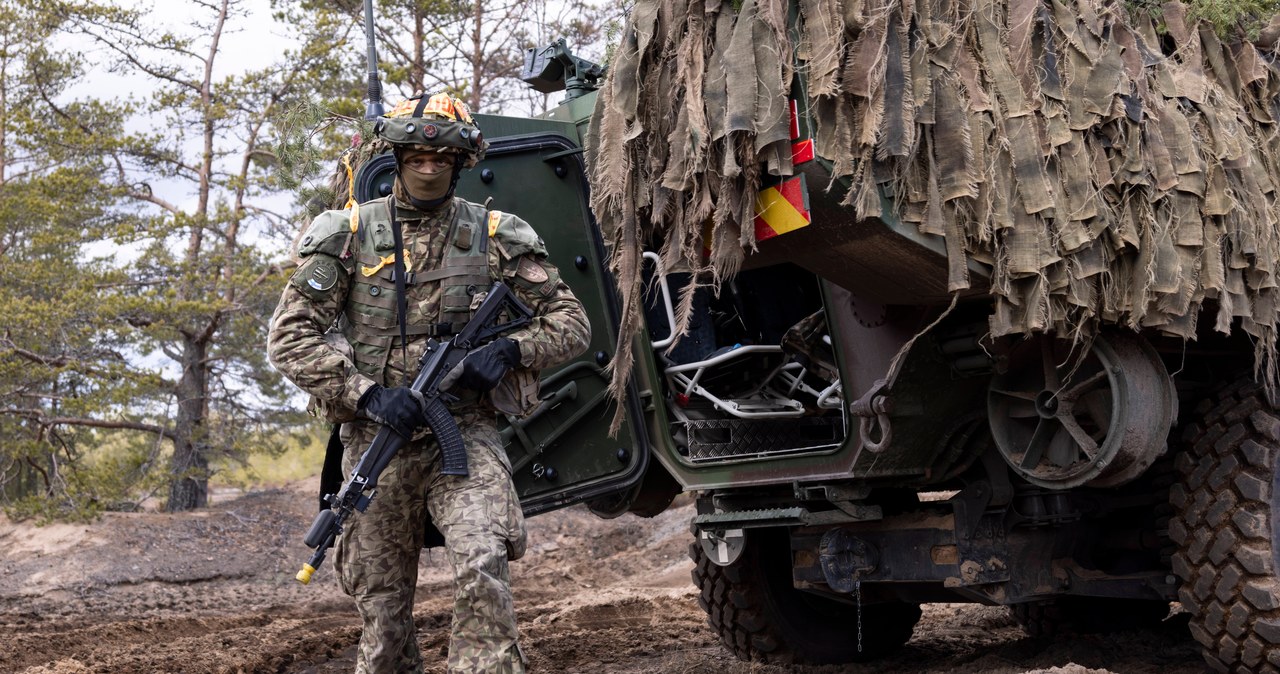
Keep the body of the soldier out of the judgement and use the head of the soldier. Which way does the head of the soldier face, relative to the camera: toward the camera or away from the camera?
toward the camera

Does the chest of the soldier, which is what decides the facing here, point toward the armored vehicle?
no

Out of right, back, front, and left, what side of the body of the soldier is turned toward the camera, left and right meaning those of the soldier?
front
